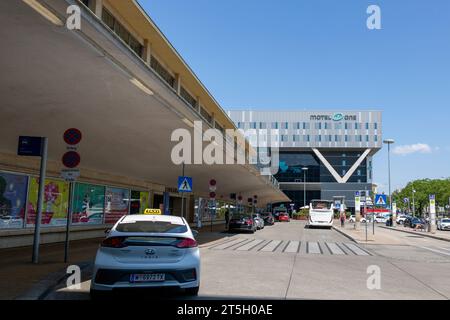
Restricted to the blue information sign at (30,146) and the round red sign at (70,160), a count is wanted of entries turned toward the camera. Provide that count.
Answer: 2

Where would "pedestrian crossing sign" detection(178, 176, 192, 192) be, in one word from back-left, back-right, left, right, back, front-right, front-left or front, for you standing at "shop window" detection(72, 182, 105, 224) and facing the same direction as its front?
front

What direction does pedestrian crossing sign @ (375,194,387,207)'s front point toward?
toward the camera

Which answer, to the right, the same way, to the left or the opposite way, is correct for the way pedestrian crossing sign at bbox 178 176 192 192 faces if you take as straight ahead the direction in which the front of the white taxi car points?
the opposite way

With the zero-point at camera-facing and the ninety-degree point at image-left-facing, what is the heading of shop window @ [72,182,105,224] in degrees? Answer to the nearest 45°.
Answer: approximately 315°

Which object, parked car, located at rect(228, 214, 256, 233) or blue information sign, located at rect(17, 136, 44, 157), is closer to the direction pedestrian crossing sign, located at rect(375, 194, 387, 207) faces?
the blue information sign

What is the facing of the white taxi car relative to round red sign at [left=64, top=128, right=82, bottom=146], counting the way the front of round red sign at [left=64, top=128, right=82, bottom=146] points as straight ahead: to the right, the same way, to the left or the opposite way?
the opposite way

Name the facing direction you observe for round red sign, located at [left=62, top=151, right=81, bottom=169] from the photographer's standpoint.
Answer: facing the viewer

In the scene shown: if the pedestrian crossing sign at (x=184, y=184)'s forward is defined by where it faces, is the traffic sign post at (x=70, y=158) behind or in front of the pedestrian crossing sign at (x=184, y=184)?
in front

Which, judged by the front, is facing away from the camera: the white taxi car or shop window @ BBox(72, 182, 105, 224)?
the white taxi car

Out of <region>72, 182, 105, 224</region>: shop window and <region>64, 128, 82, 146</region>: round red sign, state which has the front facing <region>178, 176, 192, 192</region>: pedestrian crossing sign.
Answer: the shop window

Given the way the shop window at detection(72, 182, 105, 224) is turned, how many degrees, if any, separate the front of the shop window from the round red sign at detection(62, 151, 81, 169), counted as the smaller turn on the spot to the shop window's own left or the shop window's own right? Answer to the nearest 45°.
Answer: approximately 45° to the shop window's own right

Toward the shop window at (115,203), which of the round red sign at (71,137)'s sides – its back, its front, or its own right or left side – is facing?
back

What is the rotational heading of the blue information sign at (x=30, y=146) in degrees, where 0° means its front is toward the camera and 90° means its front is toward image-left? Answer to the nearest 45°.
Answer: approximately 0°

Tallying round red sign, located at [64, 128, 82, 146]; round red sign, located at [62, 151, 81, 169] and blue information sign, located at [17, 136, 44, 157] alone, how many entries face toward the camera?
3

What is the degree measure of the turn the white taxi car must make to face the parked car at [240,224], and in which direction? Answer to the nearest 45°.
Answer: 0° — it already faces it

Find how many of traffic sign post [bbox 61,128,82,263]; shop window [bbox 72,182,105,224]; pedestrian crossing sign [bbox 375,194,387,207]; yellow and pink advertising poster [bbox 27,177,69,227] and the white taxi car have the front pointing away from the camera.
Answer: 1
